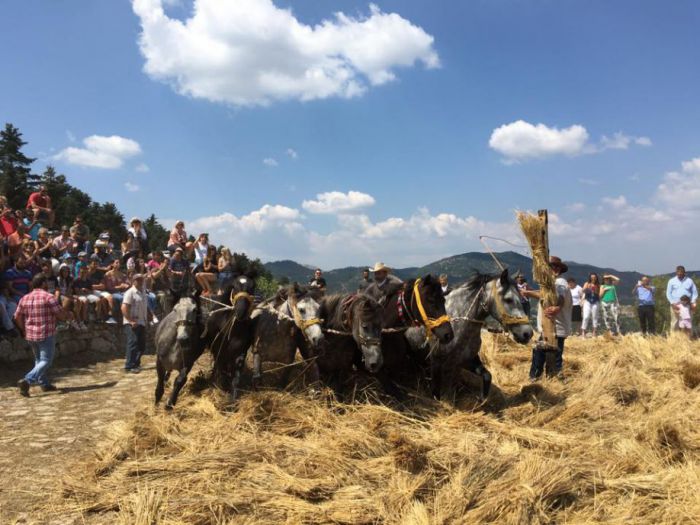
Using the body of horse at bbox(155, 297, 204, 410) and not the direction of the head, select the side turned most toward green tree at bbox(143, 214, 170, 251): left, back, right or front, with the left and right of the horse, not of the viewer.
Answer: back

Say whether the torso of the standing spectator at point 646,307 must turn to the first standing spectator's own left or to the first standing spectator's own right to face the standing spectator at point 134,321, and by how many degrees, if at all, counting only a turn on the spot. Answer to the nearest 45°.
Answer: approximately 45° to the first standing spectator's own right

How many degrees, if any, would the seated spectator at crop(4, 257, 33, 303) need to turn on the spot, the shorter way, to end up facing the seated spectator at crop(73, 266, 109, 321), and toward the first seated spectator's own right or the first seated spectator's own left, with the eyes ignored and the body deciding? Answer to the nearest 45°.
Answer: approximately 90° to the first seated spectator's own left

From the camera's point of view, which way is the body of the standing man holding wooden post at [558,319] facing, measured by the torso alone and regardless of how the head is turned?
to the viewer's left

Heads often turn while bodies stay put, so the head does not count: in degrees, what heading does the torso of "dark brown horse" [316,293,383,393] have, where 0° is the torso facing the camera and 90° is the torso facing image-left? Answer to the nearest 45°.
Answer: approximately 315°

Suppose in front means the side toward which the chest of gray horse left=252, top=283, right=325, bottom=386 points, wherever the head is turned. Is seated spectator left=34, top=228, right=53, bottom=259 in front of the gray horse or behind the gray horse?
behind

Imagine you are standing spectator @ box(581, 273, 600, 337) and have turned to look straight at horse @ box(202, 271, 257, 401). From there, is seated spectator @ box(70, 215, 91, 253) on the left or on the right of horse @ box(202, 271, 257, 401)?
right
